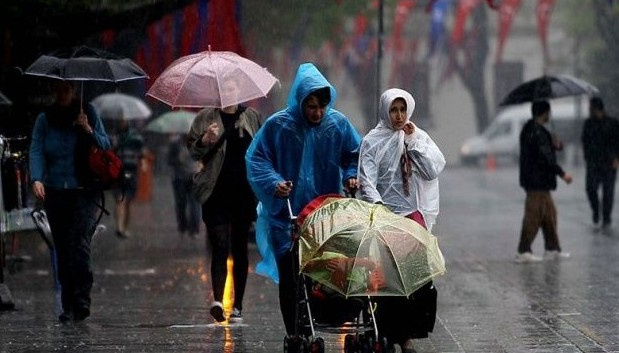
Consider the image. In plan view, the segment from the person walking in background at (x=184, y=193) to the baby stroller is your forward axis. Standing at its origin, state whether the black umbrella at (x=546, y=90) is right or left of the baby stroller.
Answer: left

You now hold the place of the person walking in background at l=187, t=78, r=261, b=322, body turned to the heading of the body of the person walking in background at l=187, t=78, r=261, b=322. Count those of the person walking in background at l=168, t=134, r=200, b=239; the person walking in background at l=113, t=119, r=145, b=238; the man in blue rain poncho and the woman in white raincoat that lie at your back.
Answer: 2

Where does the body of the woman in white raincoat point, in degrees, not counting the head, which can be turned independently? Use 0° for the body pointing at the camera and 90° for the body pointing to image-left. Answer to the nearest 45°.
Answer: approximately 0°

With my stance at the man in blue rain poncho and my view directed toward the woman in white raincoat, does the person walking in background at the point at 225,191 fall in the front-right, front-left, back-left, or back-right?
back-left
